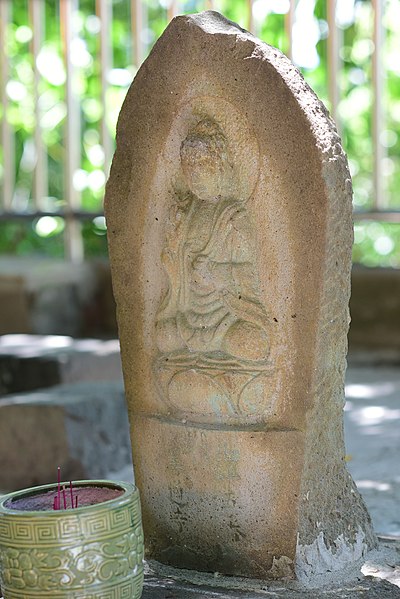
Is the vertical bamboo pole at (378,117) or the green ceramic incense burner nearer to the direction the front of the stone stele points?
the green ceramic incense burner

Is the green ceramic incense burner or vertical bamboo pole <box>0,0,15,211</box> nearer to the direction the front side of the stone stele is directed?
the green ceramic incense burner

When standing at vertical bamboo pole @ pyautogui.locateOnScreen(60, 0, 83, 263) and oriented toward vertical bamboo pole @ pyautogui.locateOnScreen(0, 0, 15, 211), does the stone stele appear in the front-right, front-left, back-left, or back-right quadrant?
back-left

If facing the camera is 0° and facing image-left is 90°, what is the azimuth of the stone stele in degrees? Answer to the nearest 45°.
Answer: approximately 45°

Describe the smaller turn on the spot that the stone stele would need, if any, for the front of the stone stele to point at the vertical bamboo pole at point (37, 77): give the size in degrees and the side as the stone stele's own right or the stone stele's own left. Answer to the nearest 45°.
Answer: approximately 135° to the stone stele's own right

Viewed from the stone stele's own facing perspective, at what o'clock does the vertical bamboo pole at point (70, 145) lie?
The vertical bamboo pole is roughly at 4 o'clock from the stone stele.

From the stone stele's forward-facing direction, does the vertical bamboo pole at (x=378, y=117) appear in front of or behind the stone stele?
behind

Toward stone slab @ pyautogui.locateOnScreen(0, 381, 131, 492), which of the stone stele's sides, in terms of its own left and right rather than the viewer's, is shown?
right
